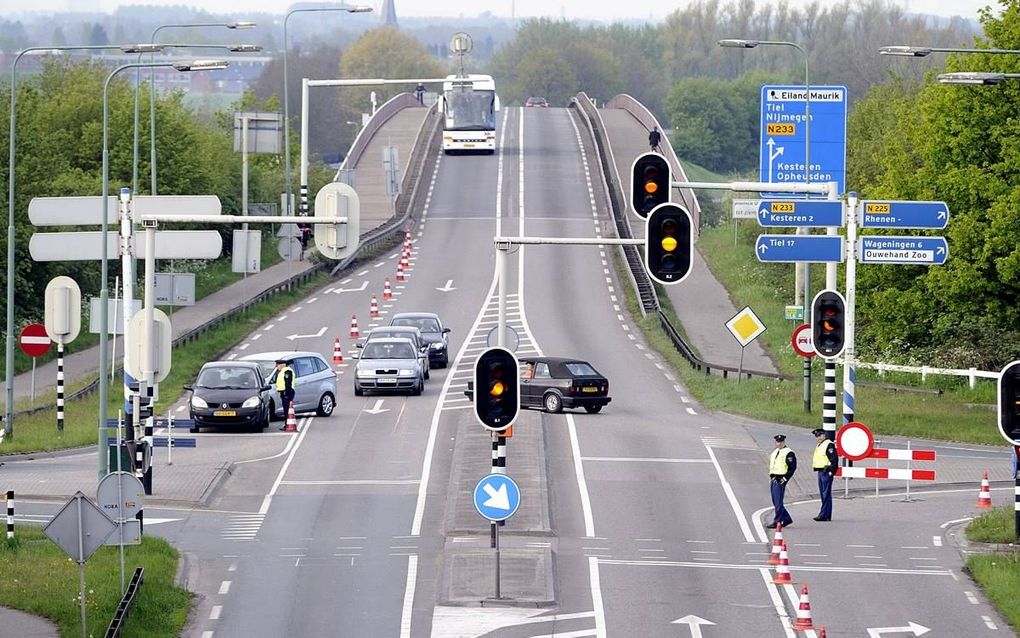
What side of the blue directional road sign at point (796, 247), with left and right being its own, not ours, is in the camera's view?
front

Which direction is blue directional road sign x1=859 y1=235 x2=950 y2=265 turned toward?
toward the camera

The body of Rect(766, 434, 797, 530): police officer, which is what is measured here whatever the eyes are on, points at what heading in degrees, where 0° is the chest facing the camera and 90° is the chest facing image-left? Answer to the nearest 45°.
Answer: approximately 45°

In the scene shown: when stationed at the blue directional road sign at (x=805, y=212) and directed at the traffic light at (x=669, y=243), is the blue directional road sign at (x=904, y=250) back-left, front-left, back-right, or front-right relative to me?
back-left

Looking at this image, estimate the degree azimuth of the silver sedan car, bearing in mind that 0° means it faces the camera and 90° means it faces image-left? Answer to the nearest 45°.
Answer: approximately 0°

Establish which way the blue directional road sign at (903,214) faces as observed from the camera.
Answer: facing the viewer

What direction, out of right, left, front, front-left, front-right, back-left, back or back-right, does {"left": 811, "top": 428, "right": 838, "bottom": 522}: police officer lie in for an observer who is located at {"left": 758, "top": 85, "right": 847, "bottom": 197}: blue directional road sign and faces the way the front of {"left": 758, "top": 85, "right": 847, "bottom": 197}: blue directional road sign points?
front

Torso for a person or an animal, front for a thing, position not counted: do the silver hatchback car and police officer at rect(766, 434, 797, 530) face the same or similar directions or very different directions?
same or similar directions

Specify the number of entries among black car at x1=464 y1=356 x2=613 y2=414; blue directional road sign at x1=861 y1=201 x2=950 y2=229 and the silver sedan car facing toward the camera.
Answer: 2

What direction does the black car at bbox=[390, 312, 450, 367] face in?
toward the camera

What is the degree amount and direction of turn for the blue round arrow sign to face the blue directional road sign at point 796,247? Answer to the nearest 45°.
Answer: approximately 135° to its left

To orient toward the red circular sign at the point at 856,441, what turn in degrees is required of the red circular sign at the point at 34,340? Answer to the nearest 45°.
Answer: approximately 45° to its left
